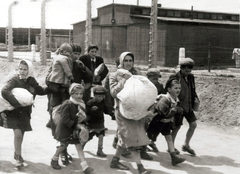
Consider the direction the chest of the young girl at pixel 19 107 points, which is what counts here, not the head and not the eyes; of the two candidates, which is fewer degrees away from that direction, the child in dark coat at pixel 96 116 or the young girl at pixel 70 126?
the young girl

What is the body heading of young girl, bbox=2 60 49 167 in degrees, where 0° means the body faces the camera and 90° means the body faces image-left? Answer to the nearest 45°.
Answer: approximately 0°

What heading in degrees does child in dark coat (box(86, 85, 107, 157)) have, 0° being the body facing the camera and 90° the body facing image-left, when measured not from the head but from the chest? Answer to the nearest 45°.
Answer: approximately 315°

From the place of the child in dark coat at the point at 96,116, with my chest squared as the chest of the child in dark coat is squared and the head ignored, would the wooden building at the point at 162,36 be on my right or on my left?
on my left

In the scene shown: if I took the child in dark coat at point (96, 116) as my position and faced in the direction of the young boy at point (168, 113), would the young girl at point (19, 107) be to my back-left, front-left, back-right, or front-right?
back-right

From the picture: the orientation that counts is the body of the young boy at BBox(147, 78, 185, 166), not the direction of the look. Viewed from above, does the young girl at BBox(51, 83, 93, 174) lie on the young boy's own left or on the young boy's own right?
on the young boy's own right

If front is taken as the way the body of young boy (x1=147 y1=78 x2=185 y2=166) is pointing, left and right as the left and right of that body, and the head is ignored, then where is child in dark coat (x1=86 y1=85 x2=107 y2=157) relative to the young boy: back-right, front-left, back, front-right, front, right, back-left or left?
back-right
